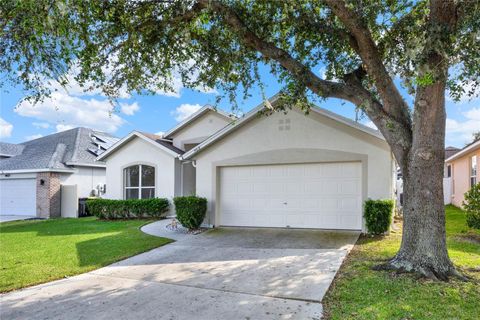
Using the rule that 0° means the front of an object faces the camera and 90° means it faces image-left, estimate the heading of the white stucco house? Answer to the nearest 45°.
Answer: approximately 0°

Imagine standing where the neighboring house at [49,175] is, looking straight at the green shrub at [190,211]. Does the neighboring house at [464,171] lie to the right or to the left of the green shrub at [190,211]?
left

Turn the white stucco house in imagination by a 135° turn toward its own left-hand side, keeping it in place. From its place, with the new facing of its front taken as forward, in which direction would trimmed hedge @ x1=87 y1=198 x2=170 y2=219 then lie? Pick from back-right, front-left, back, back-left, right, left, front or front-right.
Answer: back

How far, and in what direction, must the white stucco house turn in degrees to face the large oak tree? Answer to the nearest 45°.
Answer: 0° — it already faces it

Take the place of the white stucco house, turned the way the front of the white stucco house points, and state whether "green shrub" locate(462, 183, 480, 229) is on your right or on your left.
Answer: on your left

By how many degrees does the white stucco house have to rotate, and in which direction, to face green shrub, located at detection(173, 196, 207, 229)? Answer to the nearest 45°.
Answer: approximately 90° to its right

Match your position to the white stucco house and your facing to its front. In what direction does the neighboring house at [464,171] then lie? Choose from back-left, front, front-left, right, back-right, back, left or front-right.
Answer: back-left

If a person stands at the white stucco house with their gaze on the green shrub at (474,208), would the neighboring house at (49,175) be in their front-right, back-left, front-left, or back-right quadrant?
back-left
